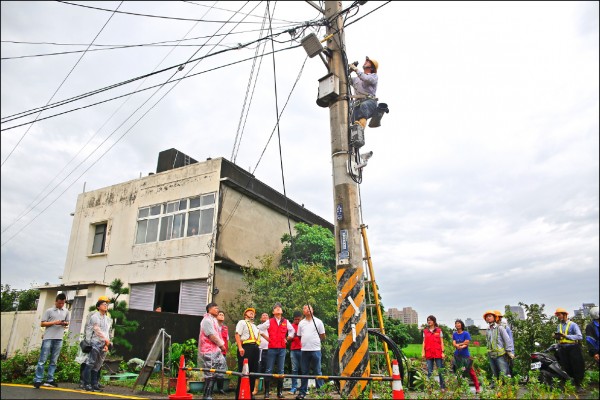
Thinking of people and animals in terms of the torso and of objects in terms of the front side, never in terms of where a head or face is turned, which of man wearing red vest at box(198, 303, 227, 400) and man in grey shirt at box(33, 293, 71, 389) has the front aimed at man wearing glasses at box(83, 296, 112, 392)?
the man in grey shirt

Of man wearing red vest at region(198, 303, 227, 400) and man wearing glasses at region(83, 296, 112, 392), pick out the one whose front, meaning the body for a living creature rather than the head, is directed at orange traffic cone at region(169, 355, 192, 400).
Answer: man wearing glasses at region(83, 296, 112, 392)

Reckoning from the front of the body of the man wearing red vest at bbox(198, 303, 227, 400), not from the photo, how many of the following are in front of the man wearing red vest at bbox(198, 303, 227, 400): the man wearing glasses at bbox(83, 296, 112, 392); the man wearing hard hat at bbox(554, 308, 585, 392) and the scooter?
2

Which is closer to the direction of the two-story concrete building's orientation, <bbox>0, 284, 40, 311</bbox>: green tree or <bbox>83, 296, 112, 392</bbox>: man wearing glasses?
the man wearing glasses

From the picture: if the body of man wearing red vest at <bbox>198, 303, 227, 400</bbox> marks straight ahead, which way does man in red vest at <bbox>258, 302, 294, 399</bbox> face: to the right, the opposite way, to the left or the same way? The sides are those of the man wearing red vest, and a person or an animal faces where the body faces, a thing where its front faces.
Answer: to the right

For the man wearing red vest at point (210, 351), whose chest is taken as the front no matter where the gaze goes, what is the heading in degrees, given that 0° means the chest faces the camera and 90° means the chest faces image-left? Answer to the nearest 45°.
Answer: approximately 270°

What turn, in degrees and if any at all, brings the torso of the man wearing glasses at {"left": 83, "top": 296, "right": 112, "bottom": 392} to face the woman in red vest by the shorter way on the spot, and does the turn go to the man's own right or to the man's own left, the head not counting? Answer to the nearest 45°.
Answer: approximately 45° to the man's own left

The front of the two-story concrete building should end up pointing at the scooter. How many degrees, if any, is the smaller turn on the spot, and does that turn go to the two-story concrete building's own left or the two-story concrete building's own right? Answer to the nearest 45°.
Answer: approximately 90° to the two-story concrete building's own left

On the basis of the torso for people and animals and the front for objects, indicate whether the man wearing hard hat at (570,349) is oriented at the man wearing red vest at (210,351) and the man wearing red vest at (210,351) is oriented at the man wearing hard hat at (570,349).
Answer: yes

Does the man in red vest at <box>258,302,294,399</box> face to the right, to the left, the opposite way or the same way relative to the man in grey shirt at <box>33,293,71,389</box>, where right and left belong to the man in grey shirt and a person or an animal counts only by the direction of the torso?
to the right
